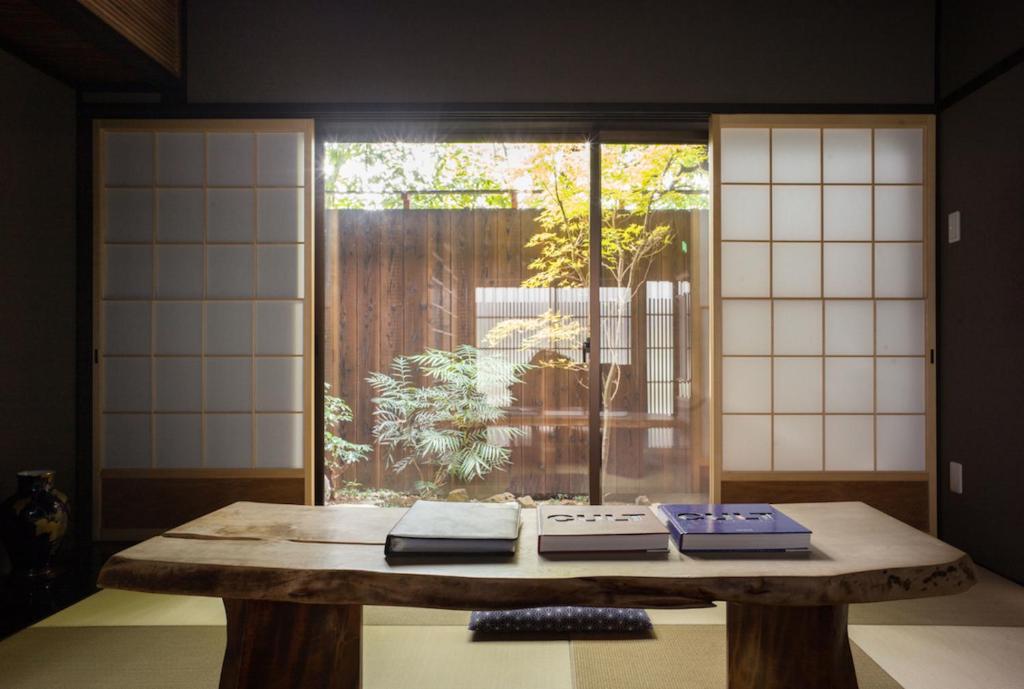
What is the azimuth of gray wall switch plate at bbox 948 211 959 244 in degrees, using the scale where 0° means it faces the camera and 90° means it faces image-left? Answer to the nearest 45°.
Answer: approximately 45°

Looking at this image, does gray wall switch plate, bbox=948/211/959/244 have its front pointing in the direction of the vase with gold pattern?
yes

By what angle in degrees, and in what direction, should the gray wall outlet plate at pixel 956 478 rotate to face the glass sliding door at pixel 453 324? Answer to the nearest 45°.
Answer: approximately 45° to its right

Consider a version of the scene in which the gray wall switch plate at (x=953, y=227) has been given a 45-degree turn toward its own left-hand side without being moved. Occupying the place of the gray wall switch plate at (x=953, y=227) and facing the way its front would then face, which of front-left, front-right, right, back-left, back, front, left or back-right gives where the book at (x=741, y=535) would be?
front

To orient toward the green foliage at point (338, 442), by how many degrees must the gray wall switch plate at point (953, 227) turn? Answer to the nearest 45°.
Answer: approximately 45° to its right

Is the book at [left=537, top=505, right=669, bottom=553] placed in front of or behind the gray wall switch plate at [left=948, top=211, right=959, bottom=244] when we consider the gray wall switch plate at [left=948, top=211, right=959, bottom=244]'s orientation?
in front

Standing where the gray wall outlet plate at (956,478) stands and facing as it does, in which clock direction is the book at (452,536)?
The book is roughly at 11 o'clock from the gray wall outlet plate.

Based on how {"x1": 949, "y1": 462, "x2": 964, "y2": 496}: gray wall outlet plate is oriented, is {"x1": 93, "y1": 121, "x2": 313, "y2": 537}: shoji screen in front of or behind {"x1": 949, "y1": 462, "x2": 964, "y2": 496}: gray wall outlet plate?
in front

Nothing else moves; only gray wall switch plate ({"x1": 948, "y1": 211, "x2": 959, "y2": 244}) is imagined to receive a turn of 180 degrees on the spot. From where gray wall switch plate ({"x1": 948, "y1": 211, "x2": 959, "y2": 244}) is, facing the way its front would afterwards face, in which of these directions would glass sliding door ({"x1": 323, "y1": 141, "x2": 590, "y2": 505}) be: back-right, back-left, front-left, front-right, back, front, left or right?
back-left

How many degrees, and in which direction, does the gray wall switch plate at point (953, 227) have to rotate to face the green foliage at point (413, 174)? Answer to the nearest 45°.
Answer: approximately 45° to its right

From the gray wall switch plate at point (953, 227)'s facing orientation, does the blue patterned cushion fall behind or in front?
in front

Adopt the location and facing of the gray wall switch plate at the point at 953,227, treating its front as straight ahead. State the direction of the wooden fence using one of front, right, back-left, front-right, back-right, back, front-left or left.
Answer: front-right

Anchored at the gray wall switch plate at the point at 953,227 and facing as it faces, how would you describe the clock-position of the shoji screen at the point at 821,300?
The shoji screen is roughly at 1 o'clock from the gray wall switch plate.

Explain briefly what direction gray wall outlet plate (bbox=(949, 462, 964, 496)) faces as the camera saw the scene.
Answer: facing the viewer and to the left of the viewer

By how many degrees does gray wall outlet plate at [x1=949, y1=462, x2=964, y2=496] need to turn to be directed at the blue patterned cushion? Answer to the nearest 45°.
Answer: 0° — it already faces it

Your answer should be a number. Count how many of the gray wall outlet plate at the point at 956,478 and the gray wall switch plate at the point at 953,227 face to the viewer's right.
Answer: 0
